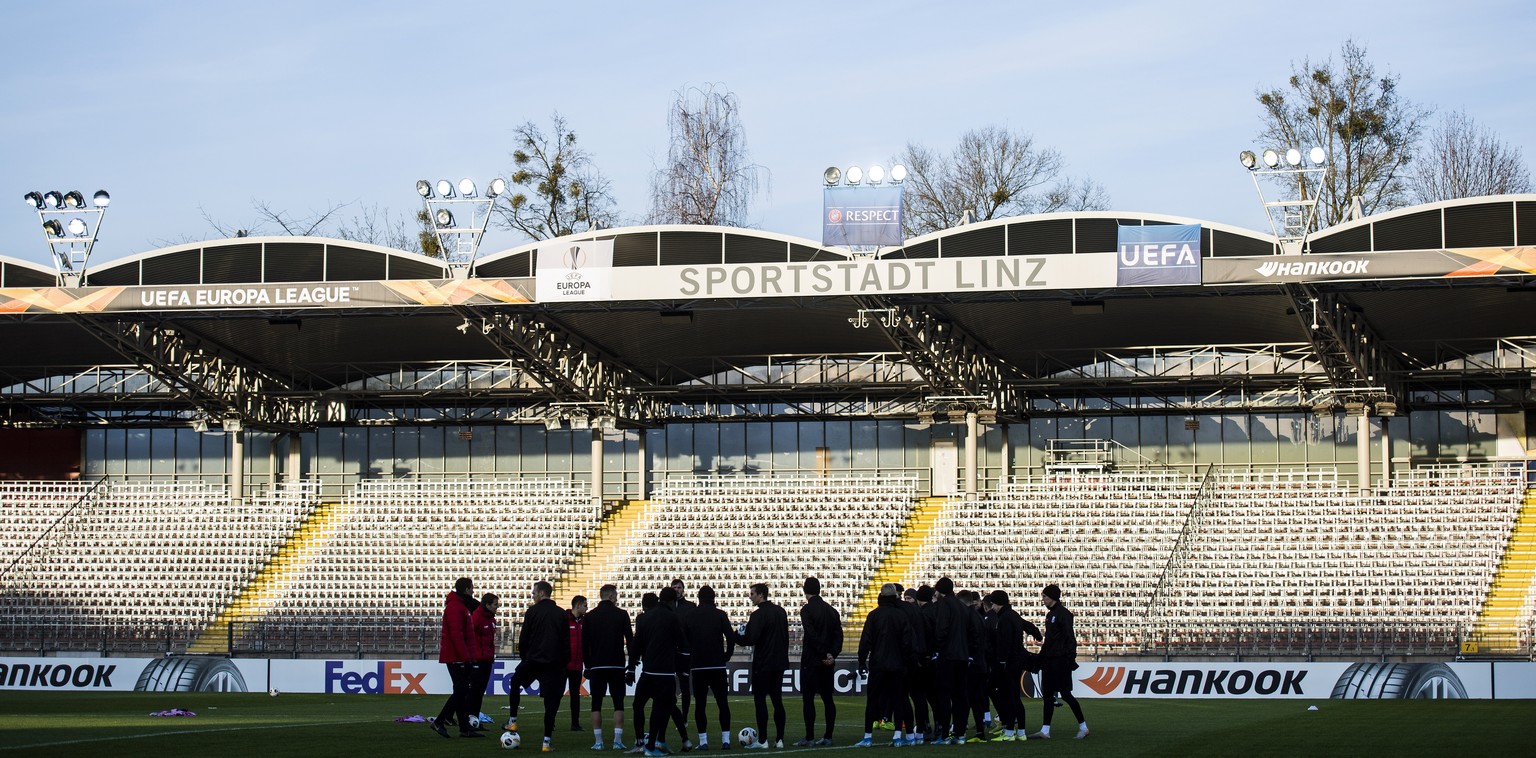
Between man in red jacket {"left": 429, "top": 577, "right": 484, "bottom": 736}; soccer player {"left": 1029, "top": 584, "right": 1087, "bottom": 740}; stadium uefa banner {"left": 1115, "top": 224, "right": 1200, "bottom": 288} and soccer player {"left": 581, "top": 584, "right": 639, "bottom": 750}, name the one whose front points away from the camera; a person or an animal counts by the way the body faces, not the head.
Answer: soccer player {"left": 581, "top": 584, "right": 639, "bottom": 750}

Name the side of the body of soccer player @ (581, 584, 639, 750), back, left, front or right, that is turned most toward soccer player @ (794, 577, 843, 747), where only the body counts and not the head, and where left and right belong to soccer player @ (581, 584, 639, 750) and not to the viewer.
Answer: right

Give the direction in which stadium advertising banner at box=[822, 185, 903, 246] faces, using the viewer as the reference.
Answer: facing the viewer

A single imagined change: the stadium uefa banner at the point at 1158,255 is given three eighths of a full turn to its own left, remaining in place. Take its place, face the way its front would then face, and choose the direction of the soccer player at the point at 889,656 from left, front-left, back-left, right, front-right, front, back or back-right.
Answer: back-right

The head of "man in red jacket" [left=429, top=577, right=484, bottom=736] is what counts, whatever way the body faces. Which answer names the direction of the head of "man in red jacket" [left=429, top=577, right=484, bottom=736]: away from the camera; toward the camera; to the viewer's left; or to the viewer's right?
to the viewer's right

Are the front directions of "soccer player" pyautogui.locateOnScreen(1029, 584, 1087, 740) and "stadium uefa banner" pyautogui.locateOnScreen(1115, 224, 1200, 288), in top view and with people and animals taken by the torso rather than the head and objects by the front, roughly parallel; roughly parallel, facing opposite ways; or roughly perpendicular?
roughly perpendicular

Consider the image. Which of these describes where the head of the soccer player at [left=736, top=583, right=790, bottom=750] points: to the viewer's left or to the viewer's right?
to the viewer's left

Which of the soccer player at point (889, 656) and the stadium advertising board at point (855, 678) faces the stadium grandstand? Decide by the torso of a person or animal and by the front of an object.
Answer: the soccer player

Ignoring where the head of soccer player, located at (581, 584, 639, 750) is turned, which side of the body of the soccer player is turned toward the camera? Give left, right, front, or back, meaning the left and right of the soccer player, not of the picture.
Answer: back

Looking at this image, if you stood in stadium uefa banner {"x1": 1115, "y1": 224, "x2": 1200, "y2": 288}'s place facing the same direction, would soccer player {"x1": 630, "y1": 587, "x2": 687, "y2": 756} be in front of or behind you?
in front

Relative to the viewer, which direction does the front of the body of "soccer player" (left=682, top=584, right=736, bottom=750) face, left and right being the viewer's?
facing away from the viewer

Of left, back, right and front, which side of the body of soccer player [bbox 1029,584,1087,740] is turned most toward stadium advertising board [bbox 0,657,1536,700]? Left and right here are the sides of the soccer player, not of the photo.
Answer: right

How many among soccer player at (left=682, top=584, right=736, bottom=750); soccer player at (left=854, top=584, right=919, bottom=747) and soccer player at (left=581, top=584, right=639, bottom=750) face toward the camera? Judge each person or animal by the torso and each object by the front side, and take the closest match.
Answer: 0

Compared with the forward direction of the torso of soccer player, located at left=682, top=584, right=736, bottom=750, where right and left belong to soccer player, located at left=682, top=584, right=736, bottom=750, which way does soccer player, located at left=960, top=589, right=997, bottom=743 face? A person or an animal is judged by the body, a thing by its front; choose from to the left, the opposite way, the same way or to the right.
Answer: to the left

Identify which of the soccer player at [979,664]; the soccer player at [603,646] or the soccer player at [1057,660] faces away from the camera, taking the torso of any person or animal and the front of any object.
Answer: the soccer player at [603,646]

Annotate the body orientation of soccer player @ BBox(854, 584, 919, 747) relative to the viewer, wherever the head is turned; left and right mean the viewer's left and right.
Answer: facing away from the viewer

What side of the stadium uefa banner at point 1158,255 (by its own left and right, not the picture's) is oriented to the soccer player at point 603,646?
front

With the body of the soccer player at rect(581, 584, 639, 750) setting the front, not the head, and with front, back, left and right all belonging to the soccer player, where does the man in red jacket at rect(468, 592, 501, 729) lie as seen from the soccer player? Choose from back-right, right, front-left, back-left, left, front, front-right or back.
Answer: front-left

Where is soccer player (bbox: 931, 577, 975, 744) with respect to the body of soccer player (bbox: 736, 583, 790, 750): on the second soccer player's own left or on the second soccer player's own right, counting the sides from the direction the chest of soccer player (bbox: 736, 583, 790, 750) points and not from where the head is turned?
on the second soccer player's own right

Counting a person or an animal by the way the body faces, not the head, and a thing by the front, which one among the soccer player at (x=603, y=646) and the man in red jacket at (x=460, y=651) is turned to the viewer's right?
the man in red jacket
